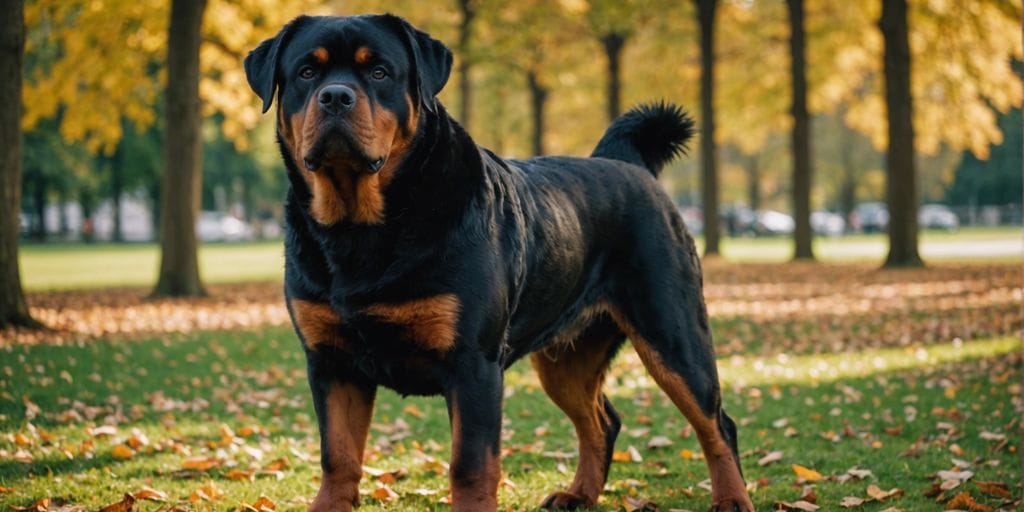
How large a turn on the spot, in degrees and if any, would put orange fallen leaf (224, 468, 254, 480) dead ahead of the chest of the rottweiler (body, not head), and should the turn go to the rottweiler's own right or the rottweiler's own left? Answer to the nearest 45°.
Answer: approximately 90° to the rottweiler's own right

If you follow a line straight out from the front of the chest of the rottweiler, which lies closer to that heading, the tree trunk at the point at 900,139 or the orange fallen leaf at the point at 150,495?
the orange fallen leaf

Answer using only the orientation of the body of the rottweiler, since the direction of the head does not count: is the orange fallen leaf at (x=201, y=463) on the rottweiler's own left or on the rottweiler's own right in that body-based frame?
on the rottweiler's own right

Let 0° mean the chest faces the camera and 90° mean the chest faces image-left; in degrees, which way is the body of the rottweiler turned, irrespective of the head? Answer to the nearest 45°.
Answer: approximately 45°

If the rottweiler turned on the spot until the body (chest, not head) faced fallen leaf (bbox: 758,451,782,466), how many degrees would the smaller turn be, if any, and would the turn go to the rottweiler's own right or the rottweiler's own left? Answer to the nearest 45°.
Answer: approximately 180°

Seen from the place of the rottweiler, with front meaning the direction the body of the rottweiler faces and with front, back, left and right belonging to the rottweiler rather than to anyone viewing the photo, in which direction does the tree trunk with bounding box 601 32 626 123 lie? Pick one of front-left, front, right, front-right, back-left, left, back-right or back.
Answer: back-right

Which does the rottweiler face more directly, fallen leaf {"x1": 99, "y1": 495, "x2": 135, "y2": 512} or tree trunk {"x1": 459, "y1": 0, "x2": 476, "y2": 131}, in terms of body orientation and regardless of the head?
the fallen leaf

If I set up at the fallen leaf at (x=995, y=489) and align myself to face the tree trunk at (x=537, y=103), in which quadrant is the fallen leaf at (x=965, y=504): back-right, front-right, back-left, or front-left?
back-left

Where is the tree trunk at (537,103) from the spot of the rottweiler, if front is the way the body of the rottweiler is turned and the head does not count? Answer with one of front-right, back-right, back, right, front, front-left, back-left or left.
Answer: back-right

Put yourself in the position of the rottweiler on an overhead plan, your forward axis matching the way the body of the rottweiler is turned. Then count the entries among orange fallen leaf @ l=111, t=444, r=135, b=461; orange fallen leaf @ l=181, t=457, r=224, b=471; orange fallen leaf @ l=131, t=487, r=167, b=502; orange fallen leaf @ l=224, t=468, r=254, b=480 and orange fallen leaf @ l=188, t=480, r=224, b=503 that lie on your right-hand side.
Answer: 5

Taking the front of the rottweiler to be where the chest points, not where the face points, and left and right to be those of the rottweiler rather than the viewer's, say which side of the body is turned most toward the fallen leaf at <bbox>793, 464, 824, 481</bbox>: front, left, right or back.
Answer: back

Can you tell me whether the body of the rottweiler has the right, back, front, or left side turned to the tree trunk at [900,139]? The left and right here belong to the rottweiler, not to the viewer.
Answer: back
